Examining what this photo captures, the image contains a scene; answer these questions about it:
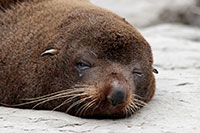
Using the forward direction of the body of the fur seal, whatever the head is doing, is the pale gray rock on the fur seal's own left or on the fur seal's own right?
on the fur seal's own left

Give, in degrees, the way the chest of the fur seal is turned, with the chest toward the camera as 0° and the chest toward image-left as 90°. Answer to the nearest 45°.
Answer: approximately 315°
